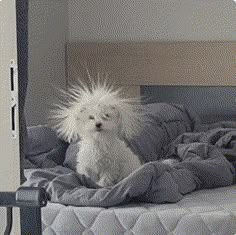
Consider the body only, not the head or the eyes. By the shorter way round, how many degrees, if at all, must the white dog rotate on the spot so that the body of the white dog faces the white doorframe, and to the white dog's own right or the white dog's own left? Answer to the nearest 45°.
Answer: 0° — it already faces it

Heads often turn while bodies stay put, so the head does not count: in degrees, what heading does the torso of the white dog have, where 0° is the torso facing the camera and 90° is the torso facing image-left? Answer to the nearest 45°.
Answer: approximately 0°
